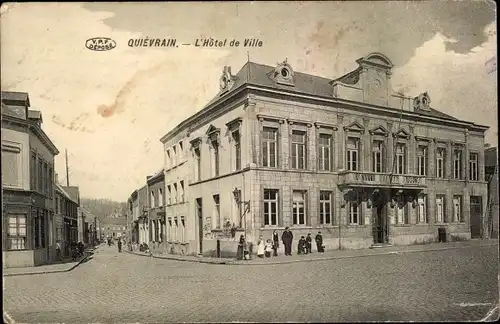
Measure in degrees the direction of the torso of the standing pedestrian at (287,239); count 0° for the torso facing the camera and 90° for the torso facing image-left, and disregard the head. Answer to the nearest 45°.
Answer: approximately 0°
